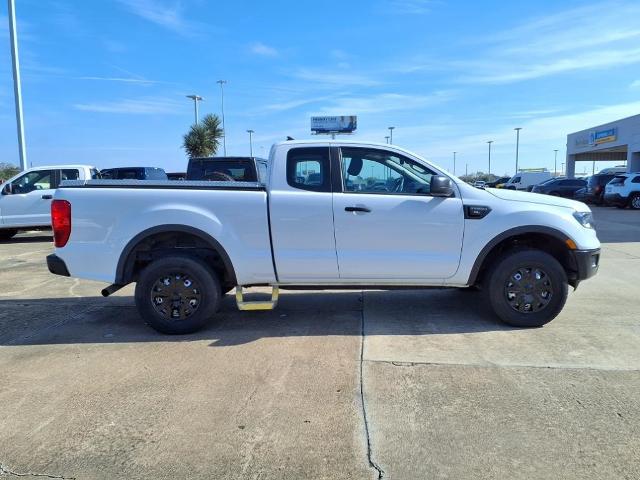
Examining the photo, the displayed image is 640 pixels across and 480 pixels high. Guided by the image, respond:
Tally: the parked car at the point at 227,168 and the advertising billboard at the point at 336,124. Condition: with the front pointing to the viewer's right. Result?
0

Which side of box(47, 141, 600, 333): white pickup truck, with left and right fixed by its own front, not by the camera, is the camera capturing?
right

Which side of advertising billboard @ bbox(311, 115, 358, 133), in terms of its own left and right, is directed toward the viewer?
front

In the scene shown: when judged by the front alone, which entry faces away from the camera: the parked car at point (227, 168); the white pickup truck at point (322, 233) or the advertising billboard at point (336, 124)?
the parked car

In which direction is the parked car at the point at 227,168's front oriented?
away from the camera

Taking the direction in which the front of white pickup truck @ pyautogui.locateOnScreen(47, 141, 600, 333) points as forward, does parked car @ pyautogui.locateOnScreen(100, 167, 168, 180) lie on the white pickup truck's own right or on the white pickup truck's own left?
on the white pickup truck's own left

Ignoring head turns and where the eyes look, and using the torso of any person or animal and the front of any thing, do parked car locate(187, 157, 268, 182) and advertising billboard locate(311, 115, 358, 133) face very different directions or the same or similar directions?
very different directions

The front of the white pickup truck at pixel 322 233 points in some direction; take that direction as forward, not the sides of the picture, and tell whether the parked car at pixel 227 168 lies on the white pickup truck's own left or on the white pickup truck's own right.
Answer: on the white pickup truck's own left

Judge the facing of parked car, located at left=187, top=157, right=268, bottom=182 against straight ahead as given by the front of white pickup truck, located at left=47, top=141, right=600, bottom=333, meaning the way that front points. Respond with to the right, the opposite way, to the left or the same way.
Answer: to the left

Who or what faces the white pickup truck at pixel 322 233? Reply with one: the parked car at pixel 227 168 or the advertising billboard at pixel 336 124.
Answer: the advertising billboard

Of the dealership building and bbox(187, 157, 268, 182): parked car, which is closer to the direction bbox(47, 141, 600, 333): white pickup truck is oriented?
the dealership building

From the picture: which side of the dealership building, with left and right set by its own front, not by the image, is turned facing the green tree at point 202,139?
front

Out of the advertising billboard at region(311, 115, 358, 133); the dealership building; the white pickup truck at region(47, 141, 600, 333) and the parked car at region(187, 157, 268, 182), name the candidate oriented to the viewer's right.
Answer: the white pickup truck

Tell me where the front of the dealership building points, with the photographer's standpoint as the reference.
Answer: facing the viewer and to the left of the viewer

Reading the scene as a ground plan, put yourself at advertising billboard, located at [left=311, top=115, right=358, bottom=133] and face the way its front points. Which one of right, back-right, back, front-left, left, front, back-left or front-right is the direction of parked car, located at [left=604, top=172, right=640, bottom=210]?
front-left

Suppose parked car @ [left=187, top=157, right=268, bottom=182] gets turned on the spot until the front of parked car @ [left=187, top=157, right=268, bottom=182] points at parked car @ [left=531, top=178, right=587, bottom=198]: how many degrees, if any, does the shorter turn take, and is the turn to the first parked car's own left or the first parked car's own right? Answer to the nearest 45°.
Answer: approximately 45° to the first parked car's own right
